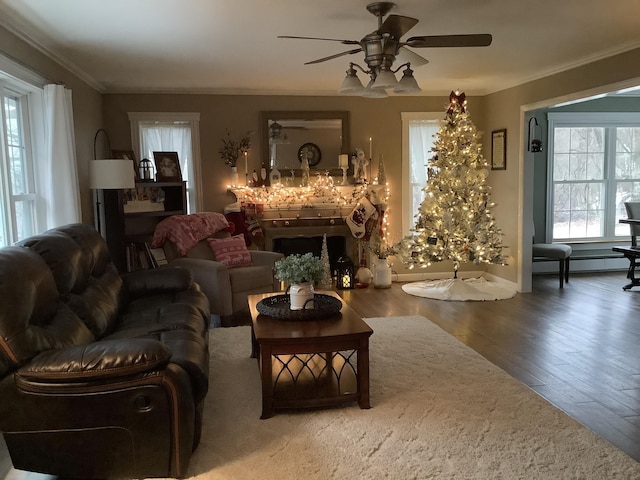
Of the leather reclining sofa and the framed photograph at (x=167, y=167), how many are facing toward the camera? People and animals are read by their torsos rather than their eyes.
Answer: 1

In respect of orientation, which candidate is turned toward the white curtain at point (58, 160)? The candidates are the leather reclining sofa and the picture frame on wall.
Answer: the picture frame on wall

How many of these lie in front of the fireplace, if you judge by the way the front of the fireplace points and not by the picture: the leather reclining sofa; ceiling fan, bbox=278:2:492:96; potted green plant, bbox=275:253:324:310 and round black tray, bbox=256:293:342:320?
4

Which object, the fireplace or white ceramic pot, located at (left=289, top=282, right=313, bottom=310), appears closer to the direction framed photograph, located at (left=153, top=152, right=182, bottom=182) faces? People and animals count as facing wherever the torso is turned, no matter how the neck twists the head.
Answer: the white ceramic pot

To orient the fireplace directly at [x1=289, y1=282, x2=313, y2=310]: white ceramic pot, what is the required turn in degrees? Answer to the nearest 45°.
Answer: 0° — it already faces it

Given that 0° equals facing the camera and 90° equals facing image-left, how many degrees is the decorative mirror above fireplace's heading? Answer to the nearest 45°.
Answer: approximately 0°

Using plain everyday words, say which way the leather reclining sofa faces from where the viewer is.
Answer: facing to the right of the viewer

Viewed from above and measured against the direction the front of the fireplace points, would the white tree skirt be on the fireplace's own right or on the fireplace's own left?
on the fireplace's own left

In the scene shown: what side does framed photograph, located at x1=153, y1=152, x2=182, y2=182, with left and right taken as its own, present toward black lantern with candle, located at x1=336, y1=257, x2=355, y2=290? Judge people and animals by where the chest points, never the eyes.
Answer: left

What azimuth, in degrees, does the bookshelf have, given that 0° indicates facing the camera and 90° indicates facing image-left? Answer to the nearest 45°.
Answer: approximately 315°

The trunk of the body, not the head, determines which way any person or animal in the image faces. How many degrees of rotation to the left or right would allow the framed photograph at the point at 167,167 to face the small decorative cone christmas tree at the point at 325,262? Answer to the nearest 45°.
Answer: approximately 90° to its left
